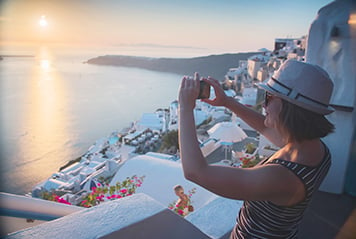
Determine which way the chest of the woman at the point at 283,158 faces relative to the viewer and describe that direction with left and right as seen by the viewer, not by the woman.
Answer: facing away from the viewer and to the left of the viewer
